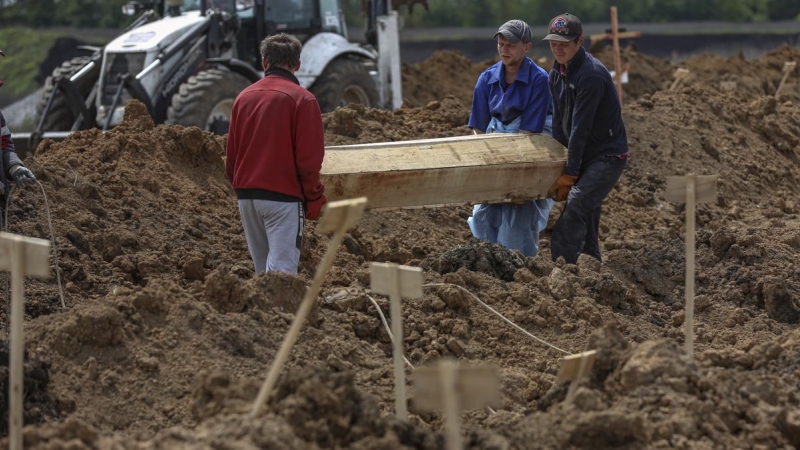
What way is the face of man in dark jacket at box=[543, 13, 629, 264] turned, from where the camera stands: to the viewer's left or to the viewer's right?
to the viewer's left

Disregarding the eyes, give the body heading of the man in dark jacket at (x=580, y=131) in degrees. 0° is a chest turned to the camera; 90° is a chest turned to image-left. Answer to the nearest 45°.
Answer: approximately 45°

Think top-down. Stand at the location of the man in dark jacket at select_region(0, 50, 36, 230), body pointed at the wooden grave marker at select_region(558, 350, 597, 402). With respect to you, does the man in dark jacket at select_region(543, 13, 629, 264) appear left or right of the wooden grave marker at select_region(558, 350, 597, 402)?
left

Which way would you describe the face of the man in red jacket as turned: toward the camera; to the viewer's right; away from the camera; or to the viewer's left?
away from the camera
